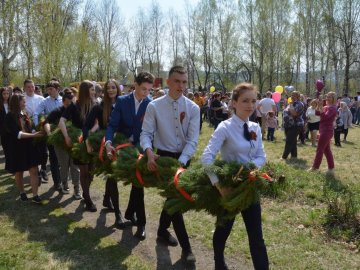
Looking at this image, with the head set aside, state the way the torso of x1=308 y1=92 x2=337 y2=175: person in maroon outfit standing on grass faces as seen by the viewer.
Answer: to the viewer's left

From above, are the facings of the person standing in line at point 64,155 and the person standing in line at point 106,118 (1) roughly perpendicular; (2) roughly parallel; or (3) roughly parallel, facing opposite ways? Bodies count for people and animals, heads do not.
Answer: roughly parallel

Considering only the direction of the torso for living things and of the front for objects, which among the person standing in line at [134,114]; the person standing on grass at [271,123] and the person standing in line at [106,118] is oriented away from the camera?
the person standing on grass at [271,123]

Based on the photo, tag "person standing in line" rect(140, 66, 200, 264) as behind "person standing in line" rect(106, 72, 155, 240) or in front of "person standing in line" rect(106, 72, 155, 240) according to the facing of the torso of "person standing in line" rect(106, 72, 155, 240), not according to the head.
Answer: in front

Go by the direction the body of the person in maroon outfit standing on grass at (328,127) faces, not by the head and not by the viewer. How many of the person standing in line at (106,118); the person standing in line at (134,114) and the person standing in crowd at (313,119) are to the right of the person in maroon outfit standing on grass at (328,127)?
1

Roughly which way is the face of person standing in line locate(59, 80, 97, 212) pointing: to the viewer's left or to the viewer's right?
to the viewer's right

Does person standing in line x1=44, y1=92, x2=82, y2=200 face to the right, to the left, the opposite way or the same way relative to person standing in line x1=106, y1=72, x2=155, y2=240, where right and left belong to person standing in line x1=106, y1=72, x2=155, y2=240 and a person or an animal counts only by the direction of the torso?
the same way

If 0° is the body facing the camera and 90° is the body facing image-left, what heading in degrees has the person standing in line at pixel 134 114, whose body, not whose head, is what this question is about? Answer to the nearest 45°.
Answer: approximately 315°

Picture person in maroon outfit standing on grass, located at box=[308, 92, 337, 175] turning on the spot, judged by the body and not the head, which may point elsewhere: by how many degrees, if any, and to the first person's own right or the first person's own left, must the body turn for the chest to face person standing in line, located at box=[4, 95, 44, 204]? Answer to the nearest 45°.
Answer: approximately 45° to the first person's own left

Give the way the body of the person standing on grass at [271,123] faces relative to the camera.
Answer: away from the camera

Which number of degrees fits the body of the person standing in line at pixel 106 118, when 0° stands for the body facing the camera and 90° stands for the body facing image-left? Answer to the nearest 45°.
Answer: approximately 315°

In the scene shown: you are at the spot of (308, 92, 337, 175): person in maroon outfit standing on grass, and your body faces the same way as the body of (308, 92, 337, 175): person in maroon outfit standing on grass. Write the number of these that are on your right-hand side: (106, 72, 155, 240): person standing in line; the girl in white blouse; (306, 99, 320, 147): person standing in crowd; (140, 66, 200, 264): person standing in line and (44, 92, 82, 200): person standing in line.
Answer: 1

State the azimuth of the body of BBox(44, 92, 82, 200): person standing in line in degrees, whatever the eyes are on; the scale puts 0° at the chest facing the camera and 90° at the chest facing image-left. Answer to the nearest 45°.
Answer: approximately 315°
